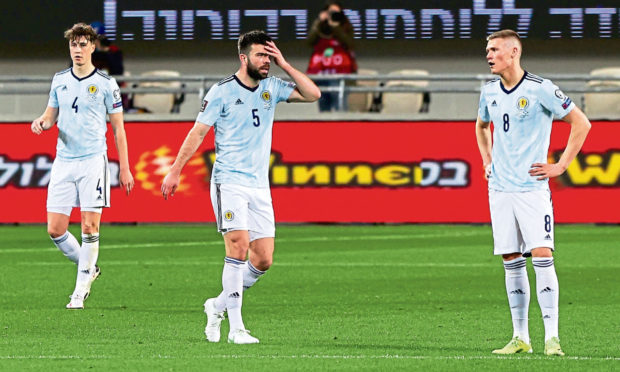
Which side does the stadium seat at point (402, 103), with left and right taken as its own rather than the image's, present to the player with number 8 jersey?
front

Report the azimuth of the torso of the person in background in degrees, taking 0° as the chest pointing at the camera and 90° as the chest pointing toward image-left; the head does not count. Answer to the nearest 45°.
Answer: approximately 0°

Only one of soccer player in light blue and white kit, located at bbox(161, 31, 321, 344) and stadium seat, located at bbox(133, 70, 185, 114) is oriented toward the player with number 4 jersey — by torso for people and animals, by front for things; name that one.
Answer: the stadium seat

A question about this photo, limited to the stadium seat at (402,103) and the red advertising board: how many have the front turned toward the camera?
2

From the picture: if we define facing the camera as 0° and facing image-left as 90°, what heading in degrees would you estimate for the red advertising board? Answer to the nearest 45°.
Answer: approximately 0°

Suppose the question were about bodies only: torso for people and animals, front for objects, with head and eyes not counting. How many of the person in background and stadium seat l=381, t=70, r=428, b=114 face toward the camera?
2

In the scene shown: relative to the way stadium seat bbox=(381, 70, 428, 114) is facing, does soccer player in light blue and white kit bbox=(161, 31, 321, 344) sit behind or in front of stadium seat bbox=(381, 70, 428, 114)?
in front

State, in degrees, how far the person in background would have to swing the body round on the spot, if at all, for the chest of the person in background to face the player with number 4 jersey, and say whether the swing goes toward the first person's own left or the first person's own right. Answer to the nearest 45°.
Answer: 0° — they already face them

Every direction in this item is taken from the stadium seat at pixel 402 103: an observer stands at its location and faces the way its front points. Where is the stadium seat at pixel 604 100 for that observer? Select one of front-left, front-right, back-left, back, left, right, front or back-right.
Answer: left
